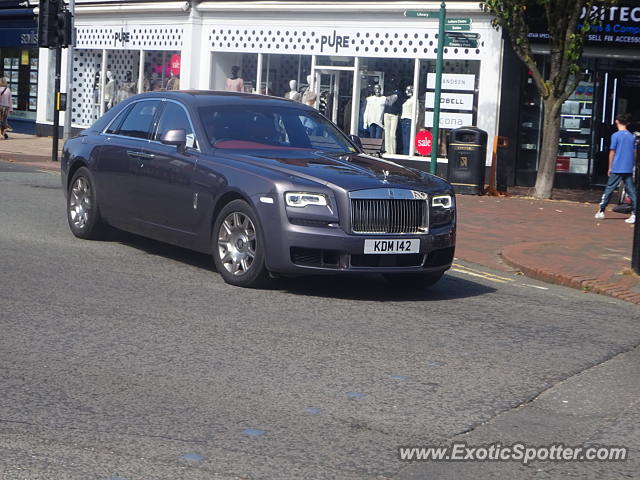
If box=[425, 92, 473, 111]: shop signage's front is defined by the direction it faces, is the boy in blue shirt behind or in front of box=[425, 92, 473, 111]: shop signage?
in front

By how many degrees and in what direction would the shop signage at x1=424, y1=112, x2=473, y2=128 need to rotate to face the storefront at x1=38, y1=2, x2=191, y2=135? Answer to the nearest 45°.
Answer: approximately 135° to its right

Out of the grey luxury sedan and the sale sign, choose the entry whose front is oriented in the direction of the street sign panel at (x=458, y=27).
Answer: the sale sign

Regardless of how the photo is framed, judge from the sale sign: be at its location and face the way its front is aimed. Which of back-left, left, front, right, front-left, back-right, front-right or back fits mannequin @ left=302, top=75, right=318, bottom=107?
back-right

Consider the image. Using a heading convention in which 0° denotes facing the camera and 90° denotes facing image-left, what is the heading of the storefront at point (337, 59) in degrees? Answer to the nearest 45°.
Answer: approximately 0°

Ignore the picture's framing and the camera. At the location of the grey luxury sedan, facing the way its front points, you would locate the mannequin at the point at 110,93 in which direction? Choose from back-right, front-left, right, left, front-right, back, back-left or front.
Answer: back-left

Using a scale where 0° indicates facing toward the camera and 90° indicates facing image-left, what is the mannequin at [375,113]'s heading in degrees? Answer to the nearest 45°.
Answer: approximately 0°

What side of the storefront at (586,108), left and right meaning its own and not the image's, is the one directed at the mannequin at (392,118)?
right

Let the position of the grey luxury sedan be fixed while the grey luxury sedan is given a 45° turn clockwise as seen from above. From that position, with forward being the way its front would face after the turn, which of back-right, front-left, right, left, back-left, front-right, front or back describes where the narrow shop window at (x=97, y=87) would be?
back

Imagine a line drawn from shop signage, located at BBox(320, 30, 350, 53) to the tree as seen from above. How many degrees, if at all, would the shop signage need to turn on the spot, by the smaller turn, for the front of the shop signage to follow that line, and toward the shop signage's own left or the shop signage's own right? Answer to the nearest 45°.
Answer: approximately 45° to the shop signage's own left

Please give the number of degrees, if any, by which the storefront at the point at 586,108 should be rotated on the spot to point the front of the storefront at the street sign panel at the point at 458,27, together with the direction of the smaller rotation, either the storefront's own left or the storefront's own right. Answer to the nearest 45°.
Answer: approximately 45° to the storefront's own right
